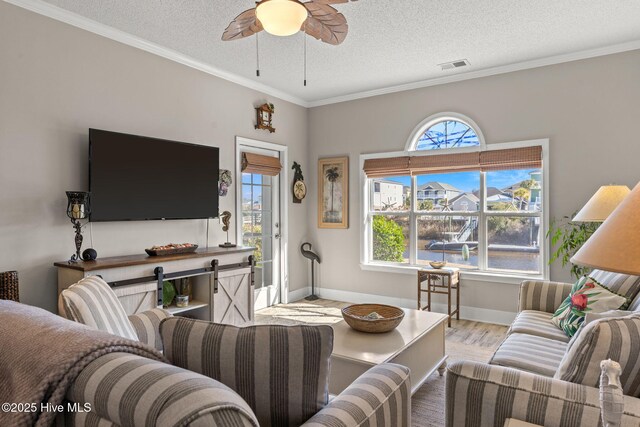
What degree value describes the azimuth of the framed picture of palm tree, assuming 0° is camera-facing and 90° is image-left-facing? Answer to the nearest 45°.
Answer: approximately 45°

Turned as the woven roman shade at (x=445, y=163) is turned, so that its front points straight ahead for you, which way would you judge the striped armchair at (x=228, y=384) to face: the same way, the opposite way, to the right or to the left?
the opposite way

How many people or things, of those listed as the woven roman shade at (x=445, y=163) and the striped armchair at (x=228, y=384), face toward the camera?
1

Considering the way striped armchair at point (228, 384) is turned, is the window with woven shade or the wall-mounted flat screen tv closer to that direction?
the window with woven shade

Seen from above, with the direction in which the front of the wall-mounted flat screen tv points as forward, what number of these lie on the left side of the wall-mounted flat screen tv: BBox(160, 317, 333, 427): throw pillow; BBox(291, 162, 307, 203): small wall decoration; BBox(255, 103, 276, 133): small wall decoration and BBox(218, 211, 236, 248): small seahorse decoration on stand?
3

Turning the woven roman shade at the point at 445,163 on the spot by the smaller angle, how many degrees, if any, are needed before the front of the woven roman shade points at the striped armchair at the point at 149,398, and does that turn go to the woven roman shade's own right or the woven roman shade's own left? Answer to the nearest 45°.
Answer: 0° — it already faces it

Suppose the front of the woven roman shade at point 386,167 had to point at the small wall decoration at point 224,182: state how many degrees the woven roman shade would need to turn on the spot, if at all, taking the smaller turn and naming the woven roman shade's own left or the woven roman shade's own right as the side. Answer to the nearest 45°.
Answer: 0° — it already faces it

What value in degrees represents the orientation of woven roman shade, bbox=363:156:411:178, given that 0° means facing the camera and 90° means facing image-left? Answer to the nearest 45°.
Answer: approximately 45°

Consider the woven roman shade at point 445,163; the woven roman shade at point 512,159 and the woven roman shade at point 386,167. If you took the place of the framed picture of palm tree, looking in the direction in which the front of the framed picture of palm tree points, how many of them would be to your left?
3
